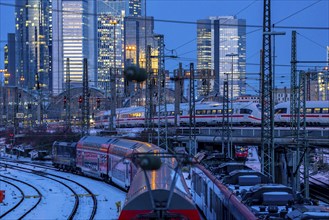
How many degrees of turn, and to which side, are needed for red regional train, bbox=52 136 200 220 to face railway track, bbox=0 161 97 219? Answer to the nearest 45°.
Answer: approximately 45° to its right
